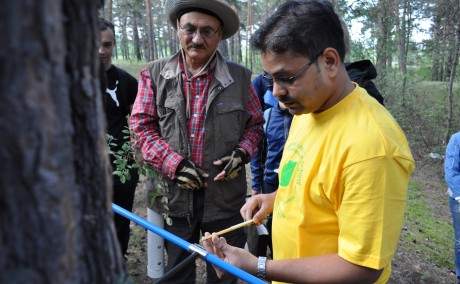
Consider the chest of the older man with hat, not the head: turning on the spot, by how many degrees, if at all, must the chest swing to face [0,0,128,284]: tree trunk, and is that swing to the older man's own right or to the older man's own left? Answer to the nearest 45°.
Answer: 0° — they already face it

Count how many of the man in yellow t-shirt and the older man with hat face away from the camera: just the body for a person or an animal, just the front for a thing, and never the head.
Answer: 0

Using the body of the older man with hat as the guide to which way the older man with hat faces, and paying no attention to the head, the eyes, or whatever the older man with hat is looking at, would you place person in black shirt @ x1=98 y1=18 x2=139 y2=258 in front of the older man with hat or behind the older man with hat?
behind

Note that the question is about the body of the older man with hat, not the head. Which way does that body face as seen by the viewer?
toward the camera

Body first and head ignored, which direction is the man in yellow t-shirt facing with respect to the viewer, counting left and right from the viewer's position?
facing the viewer and to the left of the viewer

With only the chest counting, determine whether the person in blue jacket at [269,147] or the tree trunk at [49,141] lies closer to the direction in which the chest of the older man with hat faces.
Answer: the tree trunk

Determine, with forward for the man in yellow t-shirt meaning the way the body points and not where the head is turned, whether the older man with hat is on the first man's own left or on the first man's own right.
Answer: on the first man's own right
